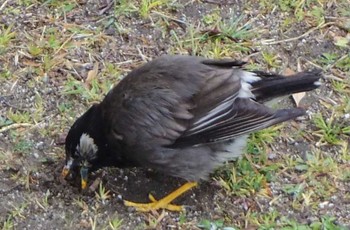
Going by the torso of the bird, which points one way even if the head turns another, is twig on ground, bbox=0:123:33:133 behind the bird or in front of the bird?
in front

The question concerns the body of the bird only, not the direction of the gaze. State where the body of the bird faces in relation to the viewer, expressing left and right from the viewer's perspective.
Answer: facing to the left of the viewer
